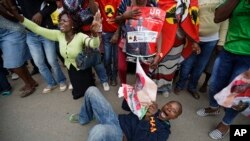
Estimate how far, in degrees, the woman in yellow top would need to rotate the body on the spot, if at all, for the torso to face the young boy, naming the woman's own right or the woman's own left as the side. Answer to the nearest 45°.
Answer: approximately 45° to the woman's own left

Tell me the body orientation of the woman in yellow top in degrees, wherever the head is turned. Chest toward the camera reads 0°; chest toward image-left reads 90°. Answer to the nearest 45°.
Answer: approximately 45°
